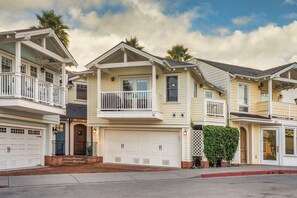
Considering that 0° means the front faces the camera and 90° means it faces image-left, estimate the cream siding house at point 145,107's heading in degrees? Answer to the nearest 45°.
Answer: approximately 0°

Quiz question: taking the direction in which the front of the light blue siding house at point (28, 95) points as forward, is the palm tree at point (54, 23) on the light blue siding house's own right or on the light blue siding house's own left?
on the light blue siding house's own left

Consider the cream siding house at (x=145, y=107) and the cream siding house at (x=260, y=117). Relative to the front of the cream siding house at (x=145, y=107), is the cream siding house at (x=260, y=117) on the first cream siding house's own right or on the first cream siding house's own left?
on the first cream siding house's own left

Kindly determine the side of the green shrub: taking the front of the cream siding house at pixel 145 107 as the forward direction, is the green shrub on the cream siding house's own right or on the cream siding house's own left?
on the cream siding house's own left

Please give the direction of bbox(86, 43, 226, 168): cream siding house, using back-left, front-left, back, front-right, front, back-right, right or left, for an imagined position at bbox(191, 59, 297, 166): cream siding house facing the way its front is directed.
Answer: front-right

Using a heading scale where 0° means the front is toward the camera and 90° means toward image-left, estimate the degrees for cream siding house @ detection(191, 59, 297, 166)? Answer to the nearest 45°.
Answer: approximately 0°

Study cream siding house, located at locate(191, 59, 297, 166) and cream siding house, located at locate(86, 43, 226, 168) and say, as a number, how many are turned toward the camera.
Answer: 2
